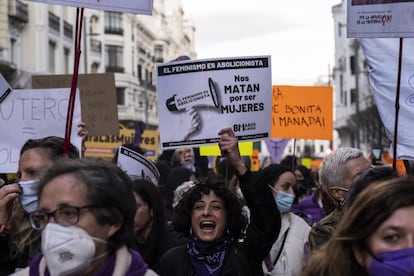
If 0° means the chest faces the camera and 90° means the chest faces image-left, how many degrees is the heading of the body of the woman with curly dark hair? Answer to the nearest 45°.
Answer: approximately 0°
